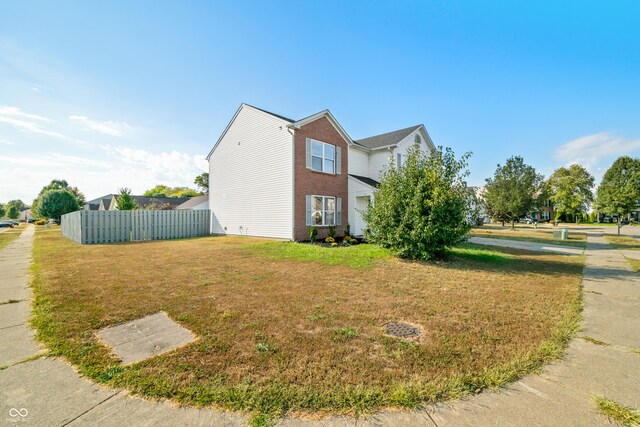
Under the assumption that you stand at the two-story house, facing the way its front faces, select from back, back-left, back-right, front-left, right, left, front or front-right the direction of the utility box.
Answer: front-left

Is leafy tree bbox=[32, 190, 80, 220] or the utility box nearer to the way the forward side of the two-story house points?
the utility box

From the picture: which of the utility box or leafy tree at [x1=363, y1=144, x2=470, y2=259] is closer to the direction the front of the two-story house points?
the leafy tree

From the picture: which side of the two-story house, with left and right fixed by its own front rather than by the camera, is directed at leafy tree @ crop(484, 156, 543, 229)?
left

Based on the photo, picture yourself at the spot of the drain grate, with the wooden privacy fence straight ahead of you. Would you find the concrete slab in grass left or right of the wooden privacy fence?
left

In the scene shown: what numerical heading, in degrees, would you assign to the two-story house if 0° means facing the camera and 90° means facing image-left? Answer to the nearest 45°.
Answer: approximately 315°

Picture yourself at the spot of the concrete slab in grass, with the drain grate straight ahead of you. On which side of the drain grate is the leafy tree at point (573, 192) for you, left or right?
left

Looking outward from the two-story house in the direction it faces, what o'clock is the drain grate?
The drain grate is roughly at 1 o'clock from the two-story house.

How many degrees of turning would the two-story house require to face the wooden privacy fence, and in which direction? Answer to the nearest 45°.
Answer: approximately 135° to its right

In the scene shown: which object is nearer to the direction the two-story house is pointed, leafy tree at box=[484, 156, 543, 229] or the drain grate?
the drain grate

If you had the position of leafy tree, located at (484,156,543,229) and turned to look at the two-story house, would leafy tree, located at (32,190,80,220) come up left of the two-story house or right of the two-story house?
right

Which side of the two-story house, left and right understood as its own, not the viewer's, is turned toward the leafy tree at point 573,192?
left

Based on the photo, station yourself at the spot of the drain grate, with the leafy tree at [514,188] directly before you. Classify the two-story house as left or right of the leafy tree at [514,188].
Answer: left

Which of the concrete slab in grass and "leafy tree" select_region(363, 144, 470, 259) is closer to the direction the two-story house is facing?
the leafy tree
